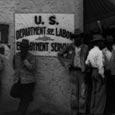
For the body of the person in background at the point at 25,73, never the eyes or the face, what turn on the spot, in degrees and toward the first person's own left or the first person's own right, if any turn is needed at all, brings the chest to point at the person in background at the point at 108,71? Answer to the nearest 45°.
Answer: approximately 90° to the first person's own left

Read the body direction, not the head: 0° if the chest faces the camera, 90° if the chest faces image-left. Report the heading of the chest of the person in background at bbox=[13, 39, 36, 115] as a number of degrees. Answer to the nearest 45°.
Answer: approximately 0°

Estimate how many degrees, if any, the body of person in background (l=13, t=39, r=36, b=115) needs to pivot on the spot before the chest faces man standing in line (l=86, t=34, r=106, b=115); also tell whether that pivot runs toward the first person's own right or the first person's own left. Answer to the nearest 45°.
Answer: approximately 90° to the first person's own left

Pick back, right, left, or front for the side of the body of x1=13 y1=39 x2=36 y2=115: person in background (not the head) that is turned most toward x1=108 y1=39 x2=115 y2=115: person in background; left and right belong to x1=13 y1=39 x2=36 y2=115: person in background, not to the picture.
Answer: left
